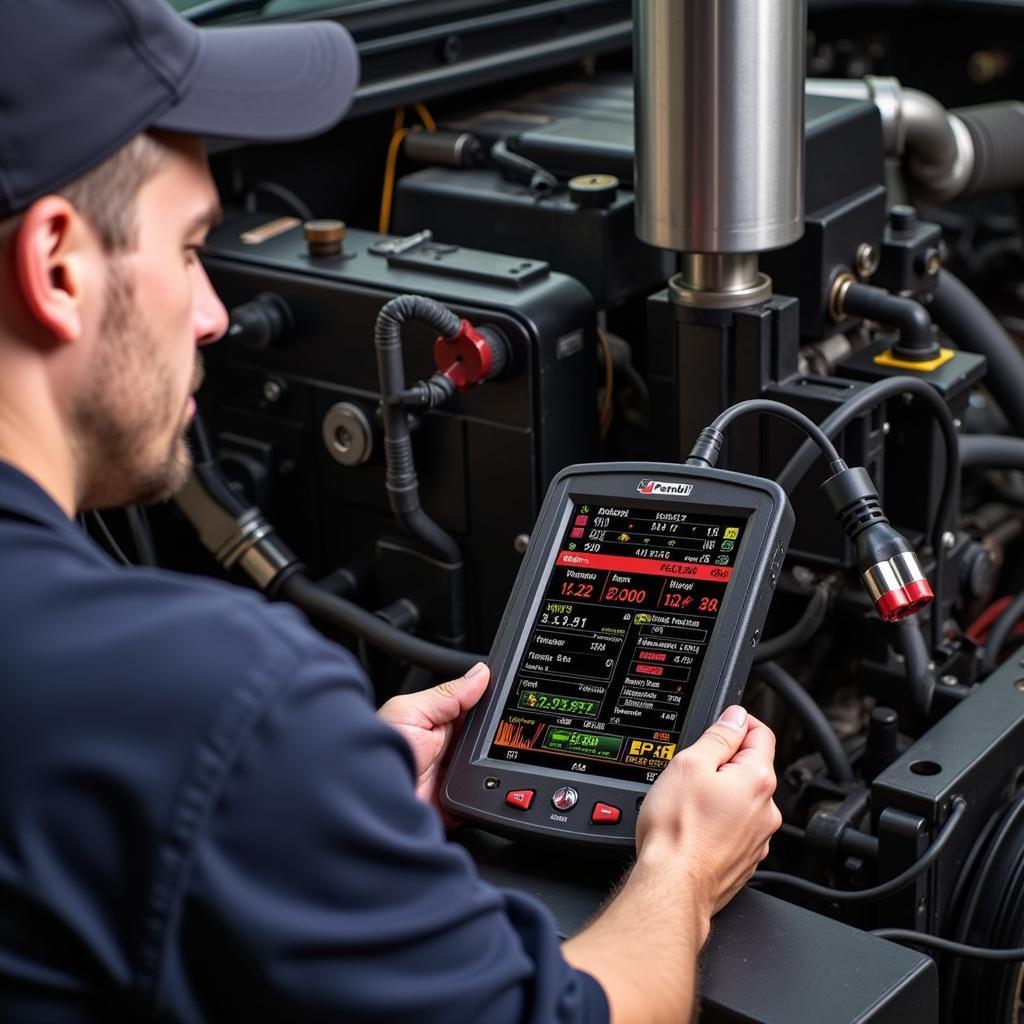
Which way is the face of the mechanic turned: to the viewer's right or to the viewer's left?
to the viewer's right

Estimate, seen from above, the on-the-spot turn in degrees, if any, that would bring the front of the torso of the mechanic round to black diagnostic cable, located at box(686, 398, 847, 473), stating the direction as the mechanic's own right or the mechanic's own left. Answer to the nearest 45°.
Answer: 0° — they already face it

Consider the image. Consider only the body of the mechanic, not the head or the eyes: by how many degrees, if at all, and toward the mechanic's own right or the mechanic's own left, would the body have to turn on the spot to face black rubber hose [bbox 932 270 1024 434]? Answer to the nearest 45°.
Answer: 0° — they already face it

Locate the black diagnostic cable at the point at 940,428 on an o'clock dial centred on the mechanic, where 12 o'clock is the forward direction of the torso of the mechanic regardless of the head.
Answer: The black diagnostic cable is roughly at 12 o'clock from the mechanic.

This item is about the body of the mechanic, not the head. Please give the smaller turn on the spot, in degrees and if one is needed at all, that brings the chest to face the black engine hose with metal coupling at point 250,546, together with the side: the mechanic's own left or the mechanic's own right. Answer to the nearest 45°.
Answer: approximately 45° to the mechanic's own left

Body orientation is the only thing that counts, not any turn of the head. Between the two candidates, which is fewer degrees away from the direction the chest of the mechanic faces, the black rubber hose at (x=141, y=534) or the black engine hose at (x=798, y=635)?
the black engine hose

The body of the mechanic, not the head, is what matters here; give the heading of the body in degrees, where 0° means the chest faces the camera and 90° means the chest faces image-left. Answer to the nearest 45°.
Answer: approximately 225°

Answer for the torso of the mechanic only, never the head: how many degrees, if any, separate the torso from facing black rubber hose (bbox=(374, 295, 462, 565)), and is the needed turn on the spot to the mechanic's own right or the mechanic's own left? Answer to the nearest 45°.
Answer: approximately 45° to the mechanic's own left
